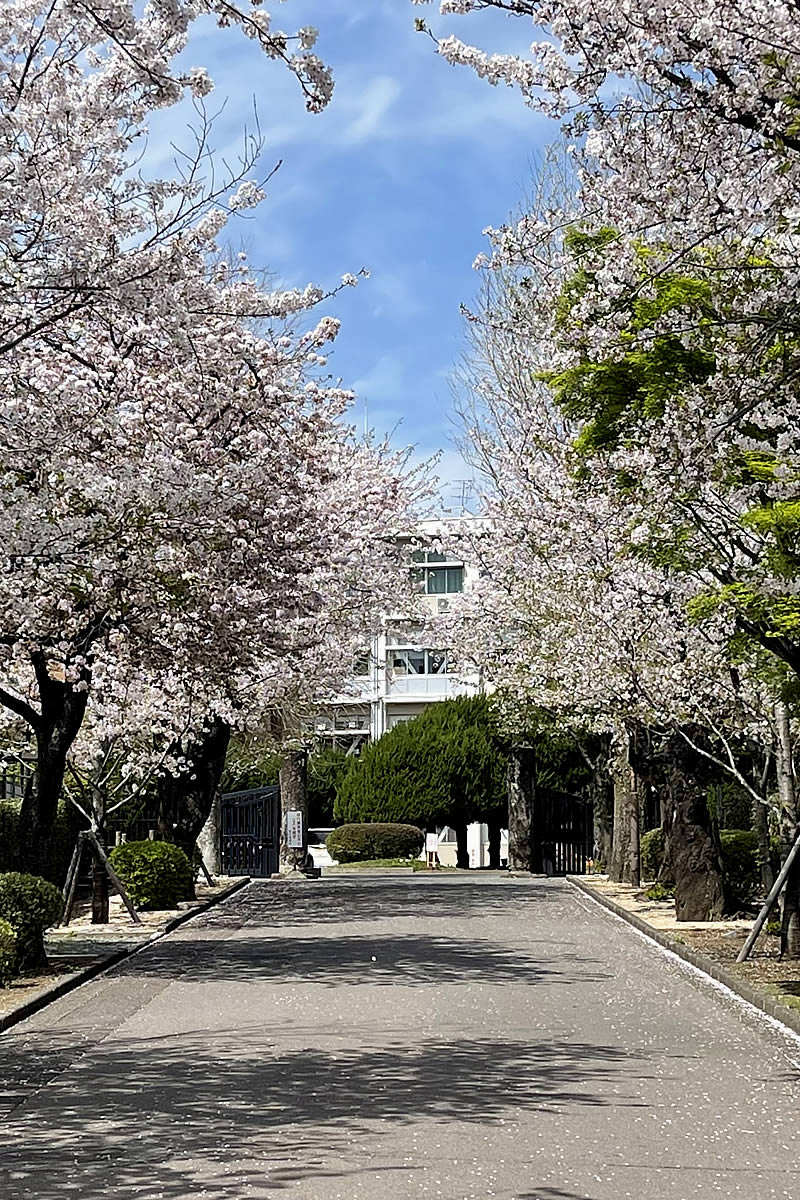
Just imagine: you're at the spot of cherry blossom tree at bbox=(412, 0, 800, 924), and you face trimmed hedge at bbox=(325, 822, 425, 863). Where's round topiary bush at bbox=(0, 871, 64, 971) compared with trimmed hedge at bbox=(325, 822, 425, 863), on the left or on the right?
left

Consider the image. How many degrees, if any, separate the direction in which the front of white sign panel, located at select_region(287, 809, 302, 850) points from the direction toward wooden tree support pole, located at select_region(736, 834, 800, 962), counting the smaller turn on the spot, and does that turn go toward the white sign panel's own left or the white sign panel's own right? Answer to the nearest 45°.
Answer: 0° — it already faces it

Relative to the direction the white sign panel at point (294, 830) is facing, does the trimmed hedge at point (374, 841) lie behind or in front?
behind

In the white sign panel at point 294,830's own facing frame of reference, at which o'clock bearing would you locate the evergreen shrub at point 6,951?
The evergreen shrub is roughly at 12 o'clock from the white sign panel.

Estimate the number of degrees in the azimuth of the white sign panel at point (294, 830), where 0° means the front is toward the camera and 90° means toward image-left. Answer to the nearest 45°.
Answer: approximately 0°

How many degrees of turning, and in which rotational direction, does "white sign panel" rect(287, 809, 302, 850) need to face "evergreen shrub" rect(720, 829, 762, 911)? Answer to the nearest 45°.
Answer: approximately 45° to its left

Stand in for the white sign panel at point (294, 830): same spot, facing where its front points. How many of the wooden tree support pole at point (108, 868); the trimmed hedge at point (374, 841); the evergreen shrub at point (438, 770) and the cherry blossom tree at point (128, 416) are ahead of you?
2

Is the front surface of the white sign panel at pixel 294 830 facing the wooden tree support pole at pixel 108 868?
yes

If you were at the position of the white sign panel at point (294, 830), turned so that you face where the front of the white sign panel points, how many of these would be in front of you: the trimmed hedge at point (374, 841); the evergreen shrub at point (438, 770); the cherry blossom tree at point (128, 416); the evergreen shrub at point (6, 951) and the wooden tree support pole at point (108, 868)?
3
